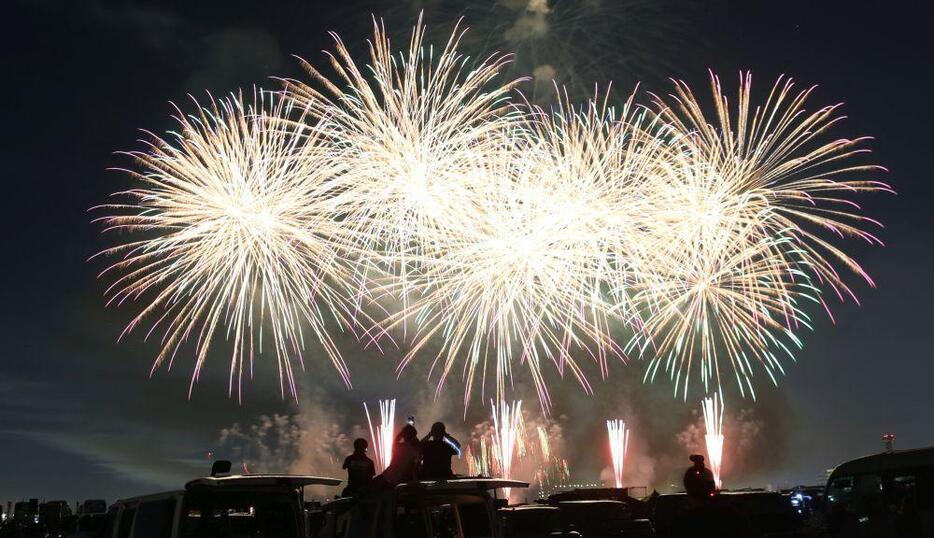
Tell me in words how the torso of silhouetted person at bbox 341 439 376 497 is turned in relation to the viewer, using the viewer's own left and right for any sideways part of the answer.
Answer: facing away from the viewer

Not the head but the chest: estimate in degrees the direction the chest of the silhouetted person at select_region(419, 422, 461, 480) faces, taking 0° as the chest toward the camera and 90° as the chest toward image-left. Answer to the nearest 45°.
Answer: approximately 180°

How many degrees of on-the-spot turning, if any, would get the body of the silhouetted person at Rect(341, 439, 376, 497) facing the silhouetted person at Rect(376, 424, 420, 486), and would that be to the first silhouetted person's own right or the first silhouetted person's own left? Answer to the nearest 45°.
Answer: approximately 135° to the first silhouetted person's own right

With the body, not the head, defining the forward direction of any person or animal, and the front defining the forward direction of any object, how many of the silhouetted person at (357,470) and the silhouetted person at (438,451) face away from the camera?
2

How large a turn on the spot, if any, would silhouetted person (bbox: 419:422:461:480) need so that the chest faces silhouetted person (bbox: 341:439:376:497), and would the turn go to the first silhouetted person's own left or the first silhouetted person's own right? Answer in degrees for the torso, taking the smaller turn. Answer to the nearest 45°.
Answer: approximately 90° to the first silhouetted person's own left

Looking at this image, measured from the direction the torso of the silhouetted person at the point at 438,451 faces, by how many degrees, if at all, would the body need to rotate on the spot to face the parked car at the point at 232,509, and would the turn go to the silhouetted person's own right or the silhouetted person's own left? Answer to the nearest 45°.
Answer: approximately 135° to the silhouetted person's own left

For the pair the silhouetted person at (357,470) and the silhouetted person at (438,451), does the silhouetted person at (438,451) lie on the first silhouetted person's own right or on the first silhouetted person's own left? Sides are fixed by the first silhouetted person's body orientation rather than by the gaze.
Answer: on the first silhouetted person's own right

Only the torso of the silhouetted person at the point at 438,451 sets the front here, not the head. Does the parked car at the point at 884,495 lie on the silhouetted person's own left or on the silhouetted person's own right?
on the silhouetted person's own right
